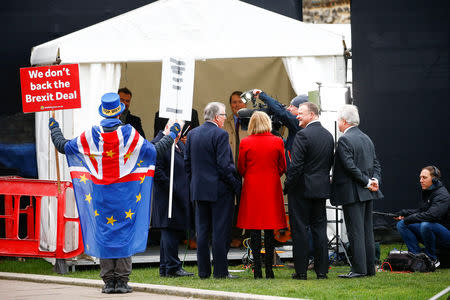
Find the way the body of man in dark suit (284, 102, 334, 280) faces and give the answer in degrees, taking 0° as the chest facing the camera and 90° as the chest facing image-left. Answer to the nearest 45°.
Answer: approximately 135°

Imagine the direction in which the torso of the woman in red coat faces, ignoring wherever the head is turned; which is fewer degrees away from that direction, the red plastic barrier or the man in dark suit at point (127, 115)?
the man in dark suit

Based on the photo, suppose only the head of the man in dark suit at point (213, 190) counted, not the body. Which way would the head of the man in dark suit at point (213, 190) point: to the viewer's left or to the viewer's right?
to the viewer's right

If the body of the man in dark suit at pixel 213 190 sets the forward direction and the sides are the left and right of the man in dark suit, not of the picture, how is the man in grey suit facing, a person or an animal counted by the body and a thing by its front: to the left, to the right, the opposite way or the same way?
to the left

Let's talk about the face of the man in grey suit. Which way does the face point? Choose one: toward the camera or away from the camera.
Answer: away from the camera

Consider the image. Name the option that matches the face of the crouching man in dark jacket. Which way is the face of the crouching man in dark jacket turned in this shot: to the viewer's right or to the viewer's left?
to the viewer's left

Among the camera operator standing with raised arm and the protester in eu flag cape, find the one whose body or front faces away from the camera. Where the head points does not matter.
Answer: the protester in eu flag cape

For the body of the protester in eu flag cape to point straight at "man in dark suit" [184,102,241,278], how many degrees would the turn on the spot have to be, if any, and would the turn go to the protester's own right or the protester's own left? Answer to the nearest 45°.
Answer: approximately 45° to the protester's own right

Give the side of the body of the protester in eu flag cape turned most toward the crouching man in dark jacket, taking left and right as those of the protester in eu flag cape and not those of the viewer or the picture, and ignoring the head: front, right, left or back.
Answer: right

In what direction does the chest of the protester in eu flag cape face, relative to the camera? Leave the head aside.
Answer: away from the camera

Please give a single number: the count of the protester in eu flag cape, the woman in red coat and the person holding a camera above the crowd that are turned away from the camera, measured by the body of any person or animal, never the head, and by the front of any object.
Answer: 2

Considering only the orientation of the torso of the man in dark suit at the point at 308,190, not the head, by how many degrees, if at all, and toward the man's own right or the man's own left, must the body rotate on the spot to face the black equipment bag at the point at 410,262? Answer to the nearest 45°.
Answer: approximately 90° to the man's own right

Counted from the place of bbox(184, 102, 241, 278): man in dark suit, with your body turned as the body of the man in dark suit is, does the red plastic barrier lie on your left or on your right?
on your left

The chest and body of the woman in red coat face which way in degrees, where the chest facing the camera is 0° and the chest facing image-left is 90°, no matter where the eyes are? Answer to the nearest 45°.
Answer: approximately 180°

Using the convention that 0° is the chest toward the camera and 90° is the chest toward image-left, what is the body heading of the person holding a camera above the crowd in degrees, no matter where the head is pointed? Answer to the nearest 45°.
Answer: approximately 90°

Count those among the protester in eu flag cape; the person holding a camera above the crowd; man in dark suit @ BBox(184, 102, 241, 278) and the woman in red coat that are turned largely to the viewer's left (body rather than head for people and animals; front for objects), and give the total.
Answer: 1

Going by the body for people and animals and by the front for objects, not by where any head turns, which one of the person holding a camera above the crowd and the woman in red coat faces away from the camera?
the woman in red coat
